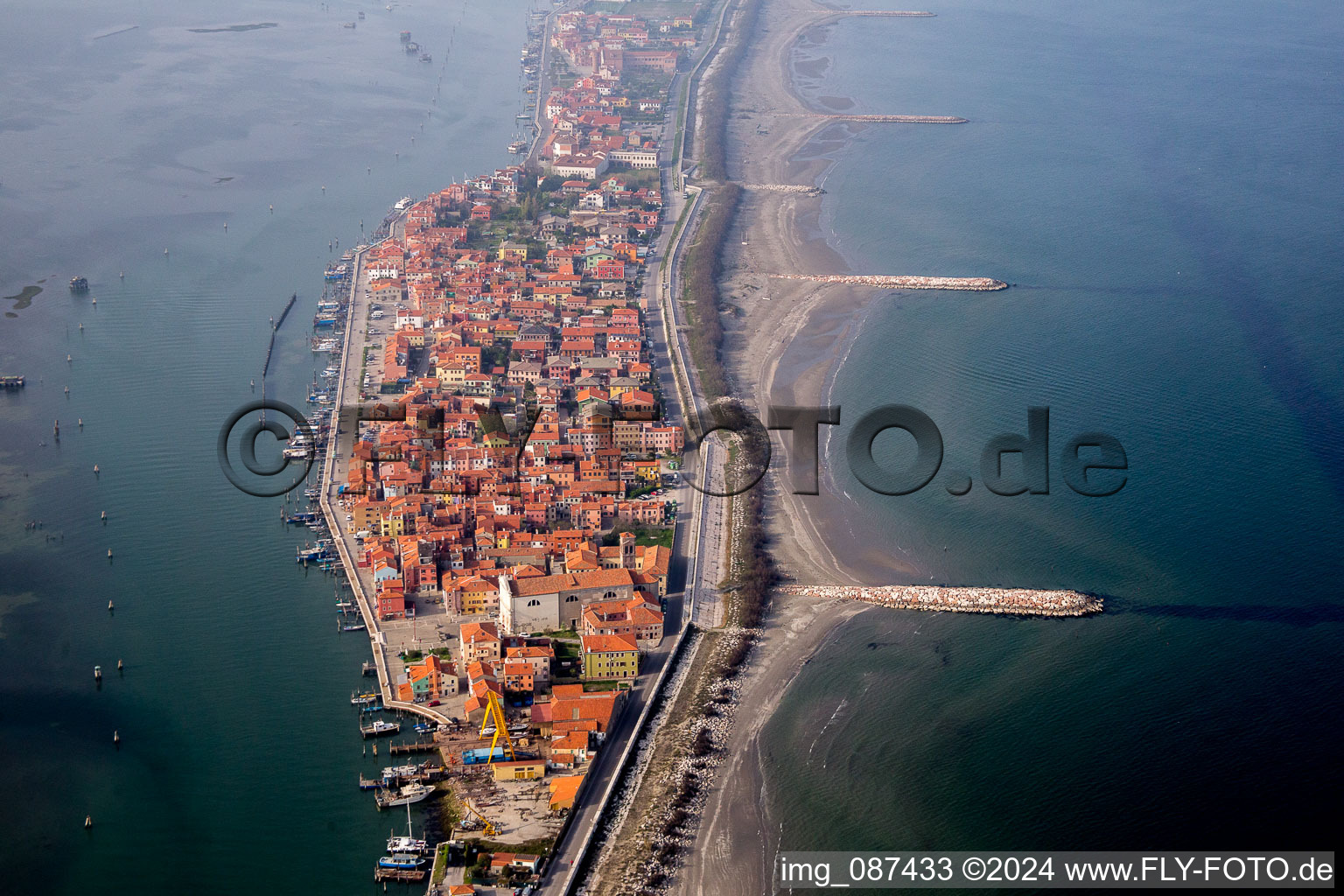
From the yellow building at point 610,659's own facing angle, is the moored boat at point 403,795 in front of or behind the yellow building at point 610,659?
in front

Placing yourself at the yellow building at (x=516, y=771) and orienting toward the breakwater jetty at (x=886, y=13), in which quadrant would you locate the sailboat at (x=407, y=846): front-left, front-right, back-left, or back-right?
back-left

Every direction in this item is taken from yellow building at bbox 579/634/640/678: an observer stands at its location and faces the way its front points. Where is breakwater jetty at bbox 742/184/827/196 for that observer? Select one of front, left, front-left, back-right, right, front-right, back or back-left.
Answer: back

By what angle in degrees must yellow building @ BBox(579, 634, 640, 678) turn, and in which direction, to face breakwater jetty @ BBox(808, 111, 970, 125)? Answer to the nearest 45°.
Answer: approximately 180°

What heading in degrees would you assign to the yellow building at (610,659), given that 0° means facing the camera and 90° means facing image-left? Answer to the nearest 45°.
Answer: approximately 0°

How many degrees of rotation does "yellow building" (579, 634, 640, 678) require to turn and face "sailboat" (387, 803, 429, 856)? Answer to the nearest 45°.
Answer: approximately 45° to its right

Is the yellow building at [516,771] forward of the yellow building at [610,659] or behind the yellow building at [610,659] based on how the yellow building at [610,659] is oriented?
forward

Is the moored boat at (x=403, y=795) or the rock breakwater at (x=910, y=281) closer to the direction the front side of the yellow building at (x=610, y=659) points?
the moored boat

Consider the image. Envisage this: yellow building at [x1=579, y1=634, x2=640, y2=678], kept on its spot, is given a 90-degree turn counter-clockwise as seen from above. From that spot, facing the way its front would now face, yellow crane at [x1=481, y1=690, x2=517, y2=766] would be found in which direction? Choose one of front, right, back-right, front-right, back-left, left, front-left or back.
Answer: back-right

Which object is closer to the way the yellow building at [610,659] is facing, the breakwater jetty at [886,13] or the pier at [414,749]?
the pier

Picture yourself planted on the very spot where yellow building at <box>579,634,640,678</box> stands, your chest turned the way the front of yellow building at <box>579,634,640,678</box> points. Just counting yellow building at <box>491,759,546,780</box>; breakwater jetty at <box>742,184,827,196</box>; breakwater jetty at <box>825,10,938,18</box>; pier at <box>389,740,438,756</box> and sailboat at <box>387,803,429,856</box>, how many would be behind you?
2

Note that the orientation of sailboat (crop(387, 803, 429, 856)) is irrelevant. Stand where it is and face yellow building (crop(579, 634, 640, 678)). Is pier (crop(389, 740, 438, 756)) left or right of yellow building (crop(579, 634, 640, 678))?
left

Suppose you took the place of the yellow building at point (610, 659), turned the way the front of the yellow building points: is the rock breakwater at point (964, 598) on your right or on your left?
on your left

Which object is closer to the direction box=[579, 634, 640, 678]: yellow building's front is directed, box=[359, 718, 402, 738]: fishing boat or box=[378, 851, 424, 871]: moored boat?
the moored boat

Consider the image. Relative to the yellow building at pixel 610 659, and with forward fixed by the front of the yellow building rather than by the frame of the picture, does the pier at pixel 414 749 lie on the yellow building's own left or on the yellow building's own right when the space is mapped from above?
on the yellow building's own right

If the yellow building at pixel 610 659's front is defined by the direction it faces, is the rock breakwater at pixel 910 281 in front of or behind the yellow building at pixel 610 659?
behind
